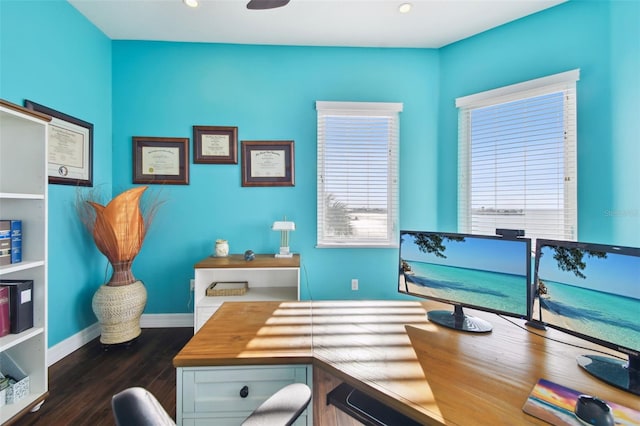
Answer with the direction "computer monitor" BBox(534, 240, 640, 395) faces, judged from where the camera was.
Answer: facing the viewer and to the left of the viewer

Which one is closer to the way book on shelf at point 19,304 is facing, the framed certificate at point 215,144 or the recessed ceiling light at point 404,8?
the recessed ceiling light

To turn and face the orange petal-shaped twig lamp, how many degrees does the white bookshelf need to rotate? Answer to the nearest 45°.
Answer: approximately 90° to its left

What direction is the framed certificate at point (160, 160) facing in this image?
toward the camera

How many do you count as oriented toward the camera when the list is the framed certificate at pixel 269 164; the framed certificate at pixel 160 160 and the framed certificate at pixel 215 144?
3

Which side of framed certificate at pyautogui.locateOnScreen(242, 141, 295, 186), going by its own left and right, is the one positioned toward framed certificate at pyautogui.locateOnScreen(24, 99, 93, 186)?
right

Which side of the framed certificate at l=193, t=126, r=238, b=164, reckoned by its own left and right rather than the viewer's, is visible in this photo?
front

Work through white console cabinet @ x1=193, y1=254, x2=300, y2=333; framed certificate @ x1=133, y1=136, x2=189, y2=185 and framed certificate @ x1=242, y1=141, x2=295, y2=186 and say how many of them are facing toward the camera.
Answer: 3

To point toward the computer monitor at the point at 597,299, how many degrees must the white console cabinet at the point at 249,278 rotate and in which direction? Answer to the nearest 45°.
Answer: approximately 45° to its left

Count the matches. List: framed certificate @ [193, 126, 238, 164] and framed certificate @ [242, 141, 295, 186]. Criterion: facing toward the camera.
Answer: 2

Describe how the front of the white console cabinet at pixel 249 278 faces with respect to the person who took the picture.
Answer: facing the viewer

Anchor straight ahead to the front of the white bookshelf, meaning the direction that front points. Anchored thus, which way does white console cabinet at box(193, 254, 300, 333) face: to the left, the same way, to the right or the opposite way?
to the right

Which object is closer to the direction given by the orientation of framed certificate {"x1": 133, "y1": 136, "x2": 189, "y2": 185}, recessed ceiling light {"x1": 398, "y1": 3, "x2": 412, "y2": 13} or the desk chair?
the desk chair

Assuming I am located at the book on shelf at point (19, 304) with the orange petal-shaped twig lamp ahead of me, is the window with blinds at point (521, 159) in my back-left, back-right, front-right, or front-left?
front-right

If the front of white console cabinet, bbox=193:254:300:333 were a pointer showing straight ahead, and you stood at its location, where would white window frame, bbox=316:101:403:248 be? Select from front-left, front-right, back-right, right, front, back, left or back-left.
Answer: left
